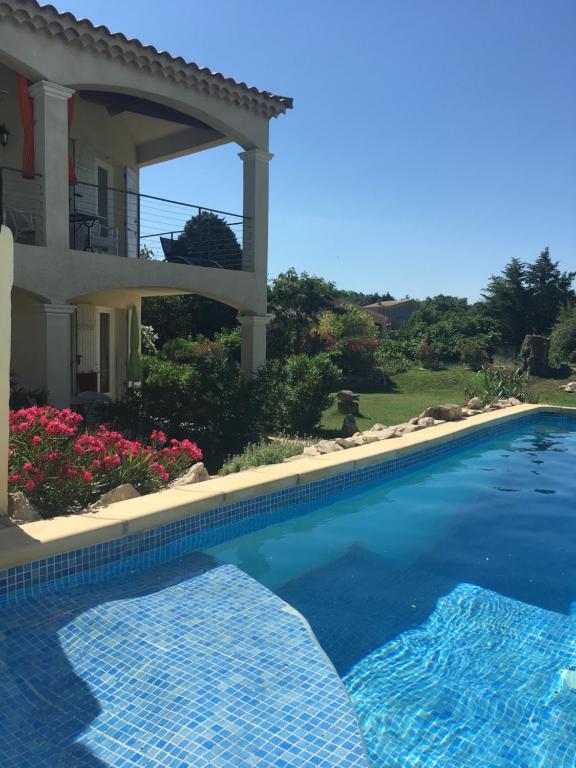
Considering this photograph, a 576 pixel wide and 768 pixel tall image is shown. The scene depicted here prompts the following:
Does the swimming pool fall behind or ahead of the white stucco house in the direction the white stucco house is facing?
ahead

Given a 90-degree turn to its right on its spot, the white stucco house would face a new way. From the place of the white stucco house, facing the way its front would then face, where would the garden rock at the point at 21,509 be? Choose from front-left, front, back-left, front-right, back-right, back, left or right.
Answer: front-left

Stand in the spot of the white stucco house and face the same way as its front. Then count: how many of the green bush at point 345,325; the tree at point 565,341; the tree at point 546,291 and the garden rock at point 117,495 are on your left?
3

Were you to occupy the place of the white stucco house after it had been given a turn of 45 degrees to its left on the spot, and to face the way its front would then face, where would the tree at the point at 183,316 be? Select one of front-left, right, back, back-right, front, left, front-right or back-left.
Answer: left

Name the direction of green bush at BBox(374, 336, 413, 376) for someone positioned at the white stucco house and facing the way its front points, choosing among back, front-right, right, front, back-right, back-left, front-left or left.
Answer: left

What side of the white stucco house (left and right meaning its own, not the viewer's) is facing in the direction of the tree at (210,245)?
left

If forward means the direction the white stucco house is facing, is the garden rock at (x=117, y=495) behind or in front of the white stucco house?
in front

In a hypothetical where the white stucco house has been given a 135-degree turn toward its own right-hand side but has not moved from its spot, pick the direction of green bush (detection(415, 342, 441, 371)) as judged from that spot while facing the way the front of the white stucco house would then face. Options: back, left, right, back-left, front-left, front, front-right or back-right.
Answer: back-right

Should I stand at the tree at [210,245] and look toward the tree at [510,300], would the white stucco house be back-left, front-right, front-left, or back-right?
back-right

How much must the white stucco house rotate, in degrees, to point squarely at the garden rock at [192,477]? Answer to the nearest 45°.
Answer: approximately 45° to its right

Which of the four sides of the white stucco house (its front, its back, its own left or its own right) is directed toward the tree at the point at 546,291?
left

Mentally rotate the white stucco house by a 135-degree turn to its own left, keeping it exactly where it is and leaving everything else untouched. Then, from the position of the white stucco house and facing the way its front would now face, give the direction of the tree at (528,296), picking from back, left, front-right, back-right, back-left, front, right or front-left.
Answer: front-right

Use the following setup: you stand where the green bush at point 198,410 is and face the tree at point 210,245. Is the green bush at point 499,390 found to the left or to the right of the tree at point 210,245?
right

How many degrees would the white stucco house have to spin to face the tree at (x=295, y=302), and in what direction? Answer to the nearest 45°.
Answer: approximately 90° to its left

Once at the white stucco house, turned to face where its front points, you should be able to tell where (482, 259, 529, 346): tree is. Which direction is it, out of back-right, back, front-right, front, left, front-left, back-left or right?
left

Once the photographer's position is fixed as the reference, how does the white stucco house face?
facing the viewer and to the right of the viewer

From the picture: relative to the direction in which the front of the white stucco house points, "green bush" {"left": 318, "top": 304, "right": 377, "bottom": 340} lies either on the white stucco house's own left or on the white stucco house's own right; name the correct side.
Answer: on the white stucco house's own left
